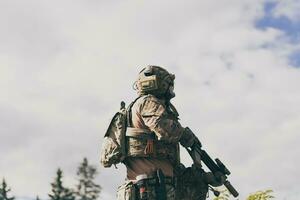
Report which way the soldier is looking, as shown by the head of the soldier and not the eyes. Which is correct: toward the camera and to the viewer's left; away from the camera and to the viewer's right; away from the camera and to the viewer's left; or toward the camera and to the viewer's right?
away from the camera and to the viewer's right

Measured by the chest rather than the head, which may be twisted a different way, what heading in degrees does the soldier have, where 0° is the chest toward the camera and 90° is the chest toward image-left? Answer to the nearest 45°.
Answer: approximately 270°
